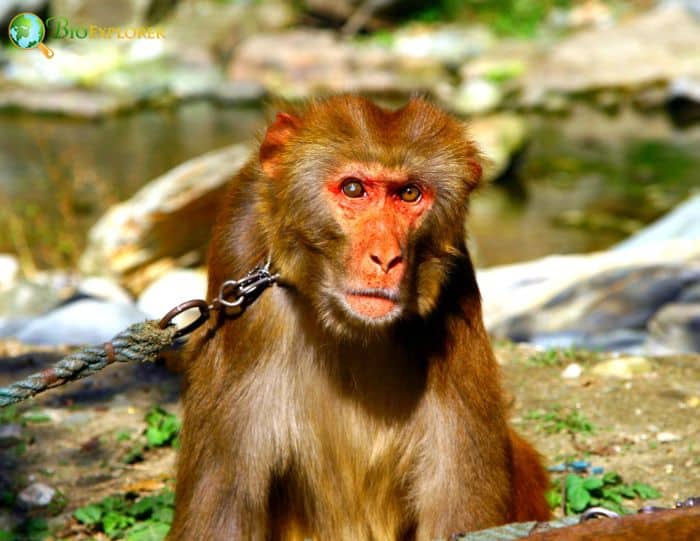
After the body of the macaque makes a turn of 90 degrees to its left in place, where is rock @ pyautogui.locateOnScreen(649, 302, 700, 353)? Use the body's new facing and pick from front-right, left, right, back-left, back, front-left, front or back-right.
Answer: front-left

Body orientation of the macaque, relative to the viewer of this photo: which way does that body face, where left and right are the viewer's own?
facing the viewer

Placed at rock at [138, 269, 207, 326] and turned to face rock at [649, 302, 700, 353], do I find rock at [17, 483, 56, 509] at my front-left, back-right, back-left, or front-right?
front-right

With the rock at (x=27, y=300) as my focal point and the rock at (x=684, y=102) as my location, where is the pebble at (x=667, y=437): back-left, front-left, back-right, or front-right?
front-left

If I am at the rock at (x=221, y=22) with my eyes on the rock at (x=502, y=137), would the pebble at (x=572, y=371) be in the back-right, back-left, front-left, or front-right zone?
front-right

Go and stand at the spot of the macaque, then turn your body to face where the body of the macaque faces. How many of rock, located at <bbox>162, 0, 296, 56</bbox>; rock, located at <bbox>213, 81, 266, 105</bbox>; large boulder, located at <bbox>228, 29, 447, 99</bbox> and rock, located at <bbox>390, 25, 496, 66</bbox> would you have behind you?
4

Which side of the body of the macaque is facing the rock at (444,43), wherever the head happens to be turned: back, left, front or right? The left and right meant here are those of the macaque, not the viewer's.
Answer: back

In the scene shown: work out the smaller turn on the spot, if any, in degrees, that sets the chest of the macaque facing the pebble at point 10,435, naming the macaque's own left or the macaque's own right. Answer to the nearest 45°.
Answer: approximately 135° to the macaque's own right

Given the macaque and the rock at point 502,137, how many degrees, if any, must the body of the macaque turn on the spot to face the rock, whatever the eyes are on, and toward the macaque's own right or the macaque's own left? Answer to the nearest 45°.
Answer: approximately 180°

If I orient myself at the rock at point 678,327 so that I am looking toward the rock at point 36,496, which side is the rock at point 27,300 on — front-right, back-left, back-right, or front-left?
front-right

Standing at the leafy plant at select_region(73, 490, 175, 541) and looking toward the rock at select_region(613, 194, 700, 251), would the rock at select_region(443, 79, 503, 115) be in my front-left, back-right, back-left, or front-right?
front-left

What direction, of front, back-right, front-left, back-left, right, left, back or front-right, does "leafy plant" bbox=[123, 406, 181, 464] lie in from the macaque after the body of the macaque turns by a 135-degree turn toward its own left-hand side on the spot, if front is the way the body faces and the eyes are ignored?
left

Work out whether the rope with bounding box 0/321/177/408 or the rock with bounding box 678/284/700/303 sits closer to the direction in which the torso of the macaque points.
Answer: the rope
